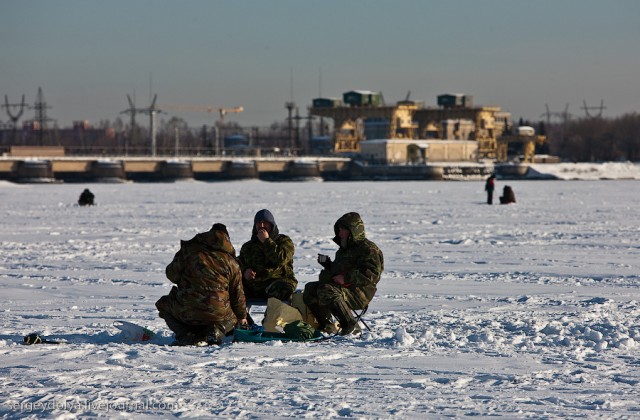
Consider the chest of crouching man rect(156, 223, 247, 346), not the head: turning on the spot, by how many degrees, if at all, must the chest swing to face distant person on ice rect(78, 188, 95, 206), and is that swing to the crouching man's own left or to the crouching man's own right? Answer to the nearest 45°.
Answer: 0° — they already face them

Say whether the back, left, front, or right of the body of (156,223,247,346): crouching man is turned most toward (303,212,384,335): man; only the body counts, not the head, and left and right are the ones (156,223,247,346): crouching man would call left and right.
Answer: right

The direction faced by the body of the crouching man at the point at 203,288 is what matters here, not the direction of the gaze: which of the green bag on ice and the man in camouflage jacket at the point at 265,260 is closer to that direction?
the man in camouflage jacket

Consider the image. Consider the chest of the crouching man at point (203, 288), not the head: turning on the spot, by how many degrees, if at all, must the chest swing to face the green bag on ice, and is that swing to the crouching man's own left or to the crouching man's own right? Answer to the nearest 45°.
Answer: approximately 90° to the crouching man's own right

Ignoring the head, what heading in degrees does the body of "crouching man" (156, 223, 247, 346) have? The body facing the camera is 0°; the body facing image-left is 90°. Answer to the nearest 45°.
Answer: approximately 180°
